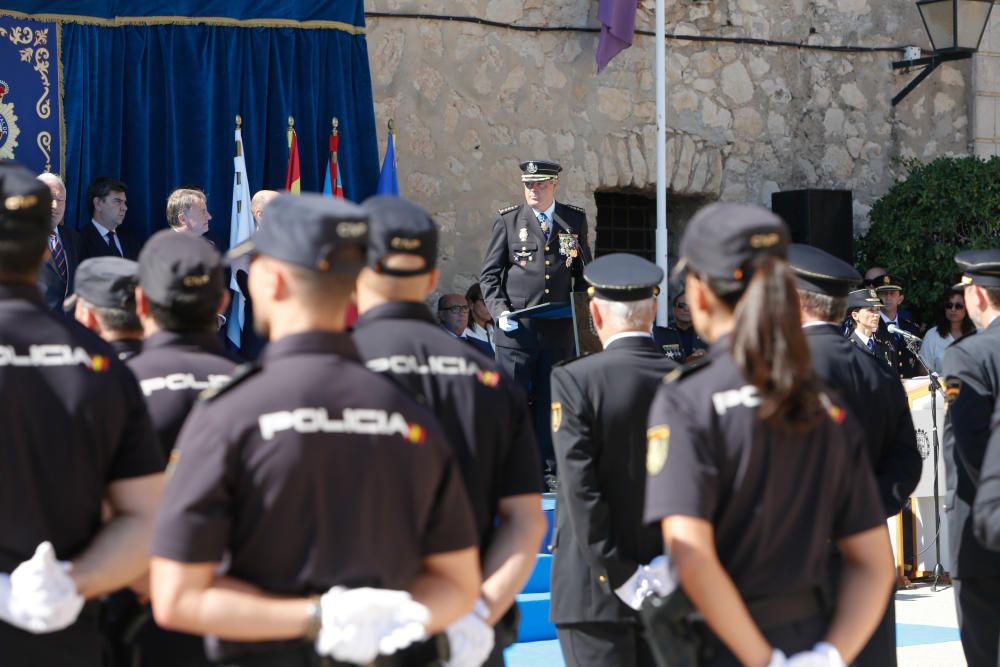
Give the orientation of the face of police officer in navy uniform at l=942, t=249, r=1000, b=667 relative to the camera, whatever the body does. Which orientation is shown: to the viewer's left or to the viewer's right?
to the viewer's left

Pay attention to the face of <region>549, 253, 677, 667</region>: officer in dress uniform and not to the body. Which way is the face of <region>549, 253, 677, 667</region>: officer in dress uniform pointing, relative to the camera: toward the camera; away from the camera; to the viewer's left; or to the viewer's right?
away from the camera

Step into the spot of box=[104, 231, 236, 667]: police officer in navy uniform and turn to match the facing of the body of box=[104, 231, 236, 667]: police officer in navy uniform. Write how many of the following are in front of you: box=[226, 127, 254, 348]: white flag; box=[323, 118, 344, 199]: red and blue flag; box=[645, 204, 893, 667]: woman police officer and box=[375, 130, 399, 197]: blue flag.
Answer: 3

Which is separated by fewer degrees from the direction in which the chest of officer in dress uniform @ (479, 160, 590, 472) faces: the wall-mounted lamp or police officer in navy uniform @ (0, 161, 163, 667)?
the police officer in navy uniform

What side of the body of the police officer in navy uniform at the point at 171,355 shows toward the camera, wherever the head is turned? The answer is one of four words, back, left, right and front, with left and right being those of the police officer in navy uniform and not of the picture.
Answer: back

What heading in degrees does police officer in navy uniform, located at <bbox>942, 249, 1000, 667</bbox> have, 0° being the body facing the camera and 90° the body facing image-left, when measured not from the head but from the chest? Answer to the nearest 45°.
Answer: approximately 135°

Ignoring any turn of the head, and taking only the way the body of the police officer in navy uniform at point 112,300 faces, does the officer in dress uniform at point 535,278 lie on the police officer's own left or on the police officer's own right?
on the police officer's own right

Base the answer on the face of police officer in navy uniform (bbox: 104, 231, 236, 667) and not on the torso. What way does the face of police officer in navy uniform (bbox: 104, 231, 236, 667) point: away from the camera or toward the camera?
away from the camera

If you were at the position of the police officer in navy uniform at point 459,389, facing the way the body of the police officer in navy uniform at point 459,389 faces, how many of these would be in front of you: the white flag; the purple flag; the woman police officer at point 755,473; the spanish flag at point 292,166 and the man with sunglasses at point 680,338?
4

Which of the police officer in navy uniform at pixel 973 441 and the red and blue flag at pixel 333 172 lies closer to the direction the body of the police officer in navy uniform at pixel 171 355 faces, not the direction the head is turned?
the red and blue flag

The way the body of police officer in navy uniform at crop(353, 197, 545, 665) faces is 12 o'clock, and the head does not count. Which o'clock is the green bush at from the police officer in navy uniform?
The green bush is roughly at 1 o'clock from the police officer in navy uniform.

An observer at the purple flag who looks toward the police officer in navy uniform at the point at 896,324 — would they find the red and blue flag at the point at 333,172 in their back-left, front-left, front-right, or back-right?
back-right

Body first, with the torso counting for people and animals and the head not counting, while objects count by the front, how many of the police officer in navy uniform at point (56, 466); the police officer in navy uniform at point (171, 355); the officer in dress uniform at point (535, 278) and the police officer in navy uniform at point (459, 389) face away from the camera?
3

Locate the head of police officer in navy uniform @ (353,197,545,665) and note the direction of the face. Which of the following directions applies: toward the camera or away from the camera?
away from the camera

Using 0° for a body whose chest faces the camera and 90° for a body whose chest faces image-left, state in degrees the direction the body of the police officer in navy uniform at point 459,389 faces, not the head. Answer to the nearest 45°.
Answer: approximately 180°

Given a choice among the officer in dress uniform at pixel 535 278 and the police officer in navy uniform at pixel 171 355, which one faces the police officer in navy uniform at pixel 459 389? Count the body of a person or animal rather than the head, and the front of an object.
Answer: the officer in dress uniform
